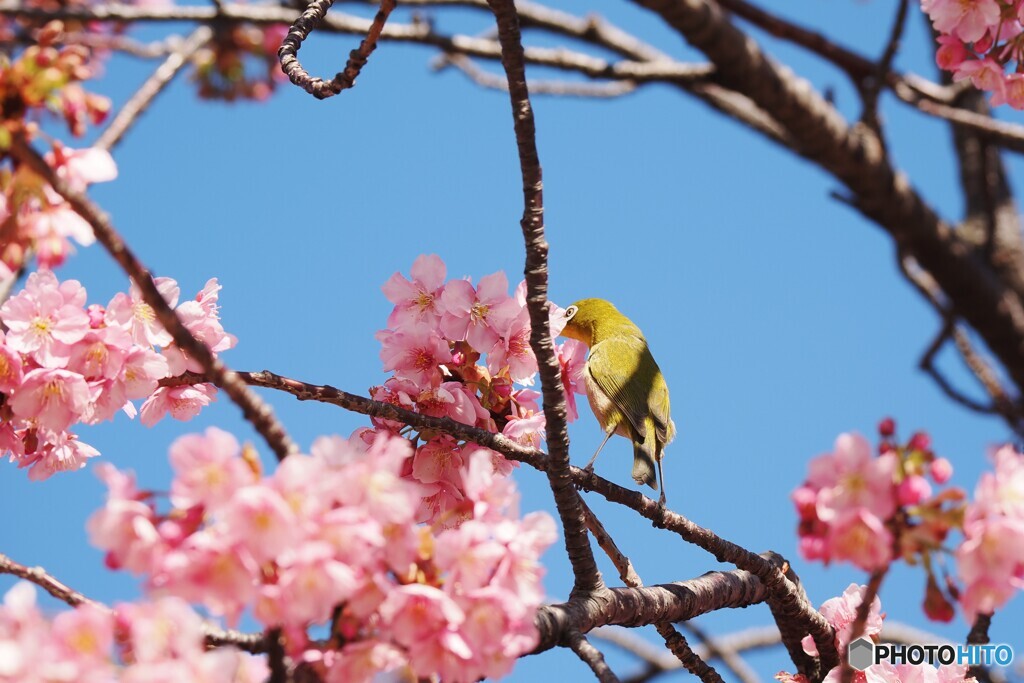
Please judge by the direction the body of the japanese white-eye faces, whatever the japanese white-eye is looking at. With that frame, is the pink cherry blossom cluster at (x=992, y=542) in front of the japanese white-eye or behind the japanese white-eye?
behind

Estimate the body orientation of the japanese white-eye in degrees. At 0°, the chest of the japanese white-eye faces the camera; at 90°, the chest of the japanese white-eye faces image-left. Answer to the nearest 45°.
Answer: approximately 135°

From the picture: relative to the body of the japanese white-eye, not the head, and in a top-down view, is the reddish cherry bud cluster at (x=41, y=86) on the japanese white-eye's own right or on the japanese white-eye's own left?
on the japanese white-eye's own left
